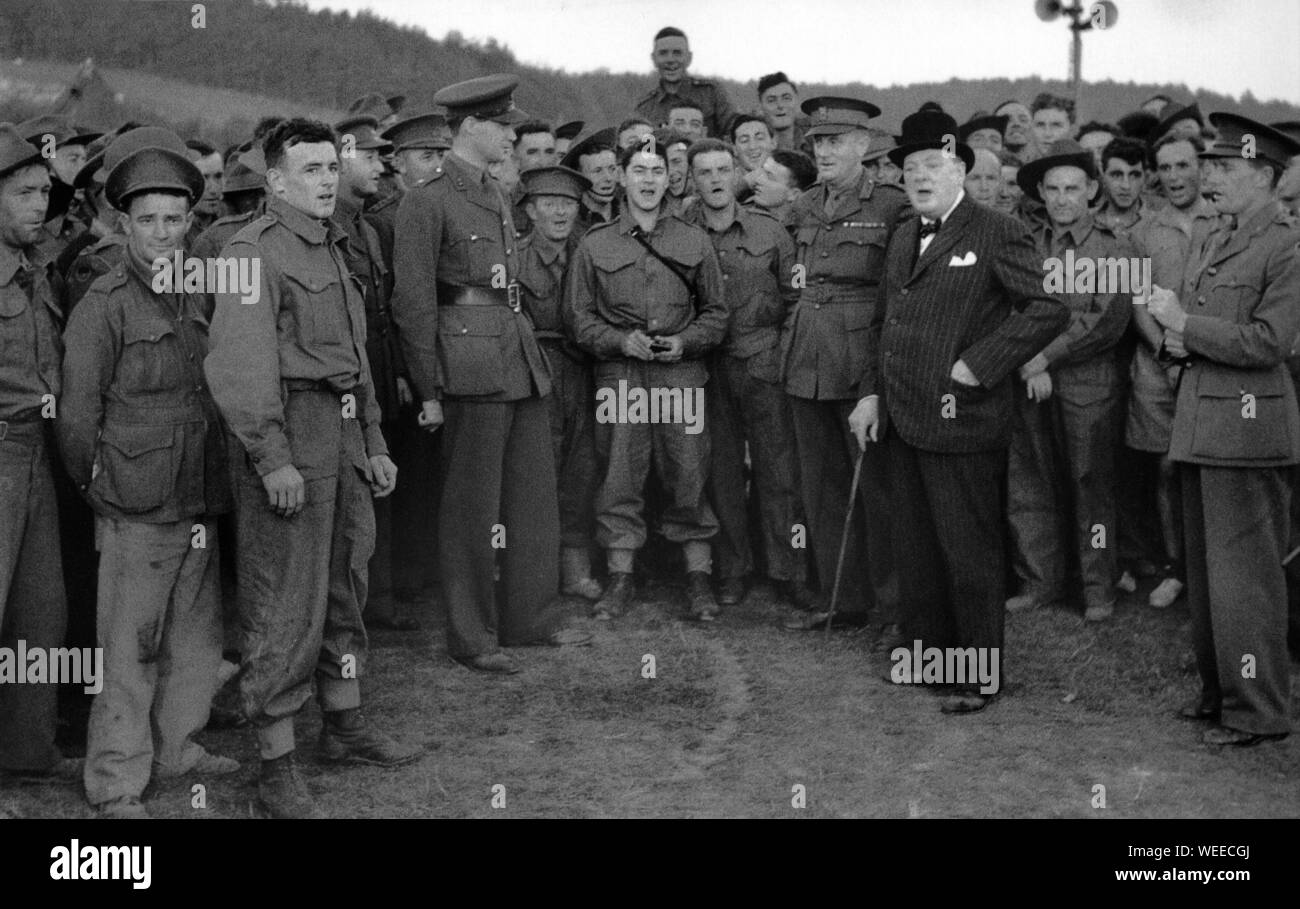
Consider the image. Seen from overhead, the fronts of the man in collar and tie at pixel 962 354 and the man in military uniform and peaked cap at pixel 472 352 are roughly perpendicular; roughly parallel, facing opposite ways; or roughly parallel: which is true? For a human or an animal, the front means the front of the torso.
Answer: roughly perpendicular

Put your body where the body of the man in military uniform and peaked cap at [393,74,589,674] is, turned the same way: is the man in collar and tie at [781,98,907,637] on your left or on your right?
on your left

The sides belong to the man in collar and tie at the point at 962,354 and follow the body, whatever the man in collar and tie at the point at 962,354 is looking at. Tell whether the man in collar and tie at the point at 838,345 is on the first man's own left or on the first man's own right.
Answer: on the first man's own right

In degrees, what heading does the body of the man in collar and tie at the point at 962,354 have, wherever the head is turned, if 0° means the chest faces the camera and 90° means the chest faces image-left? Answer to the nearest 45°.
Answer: approximately 45°

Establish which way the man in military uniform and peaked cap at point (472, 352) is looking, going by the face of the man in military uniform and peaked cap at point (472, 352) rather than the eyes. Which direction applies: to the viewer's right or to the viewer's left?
to the viewer's right
